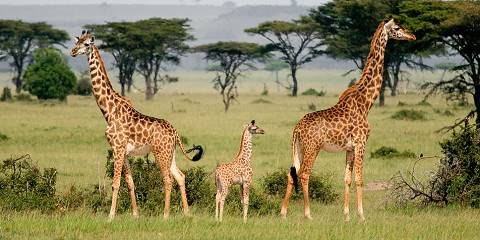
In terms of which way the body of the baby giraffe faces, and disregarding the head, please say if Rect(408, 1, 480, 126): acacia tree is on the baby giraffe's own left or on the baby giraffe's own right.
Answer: on the baby giraffe's own left

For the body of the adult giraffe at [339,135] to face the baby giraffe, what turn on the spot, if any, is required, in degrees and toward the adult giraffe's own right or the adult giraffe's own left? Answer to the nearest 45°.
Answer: approximately 180°

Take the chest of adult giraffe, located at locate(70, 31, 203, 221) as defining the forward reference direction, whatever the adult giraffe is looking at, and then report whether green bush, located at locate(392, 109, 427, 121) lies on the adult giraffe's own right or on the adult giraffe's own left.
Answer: on the adult giraffe's own right

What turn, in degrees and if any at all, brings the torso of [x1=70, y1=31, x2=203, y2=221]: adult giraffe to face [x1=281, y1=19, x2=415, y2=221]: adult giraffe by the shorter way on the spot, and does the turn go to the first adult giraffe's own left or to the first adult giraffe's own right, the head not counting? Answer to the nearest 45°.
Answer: approximately 180°

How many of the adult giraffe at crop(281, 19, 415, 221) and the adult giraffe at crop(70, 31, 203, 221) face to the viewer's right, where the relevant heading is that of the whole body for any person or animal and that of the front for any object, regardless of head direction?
1

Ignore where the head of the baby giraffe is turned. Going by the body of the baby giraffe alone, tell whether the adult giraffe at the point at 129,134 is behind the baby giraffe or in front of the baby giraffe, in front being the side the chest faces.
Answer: behind

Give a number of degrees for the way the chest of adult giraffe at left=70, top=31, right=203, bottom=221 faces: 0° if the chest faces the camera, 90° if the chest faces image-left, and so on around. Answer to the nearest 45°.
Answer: approximately 90°

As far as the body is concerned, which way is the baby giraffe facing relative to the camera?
to the viewer's right

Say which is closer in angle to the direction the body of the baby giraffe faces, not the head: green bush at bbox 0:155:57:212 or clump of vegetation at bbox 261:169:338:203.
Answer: the clump of vegetation

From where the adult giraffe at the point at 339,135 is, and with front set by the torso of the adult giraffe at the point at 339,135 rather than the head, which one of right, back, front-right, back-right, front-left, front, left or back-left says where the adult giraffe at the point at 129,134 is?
back

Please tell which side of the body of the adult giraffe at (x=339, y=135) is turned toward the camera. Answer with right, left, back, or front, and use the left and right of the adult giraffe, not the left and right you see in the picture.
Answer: right

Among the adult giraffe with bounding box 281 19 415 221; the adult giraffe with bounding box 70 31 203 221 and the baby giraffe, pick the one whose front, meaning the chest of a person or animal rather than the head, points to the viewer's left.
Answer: the adult giraffe with bounding box 70 31 203 221
